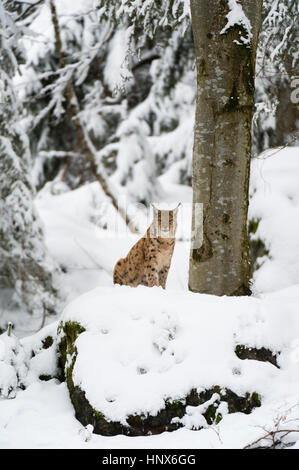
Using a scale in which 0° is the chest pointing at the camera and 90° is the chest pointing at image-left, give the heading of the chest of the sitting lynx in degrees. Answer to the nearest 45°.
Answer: approximately 315°
